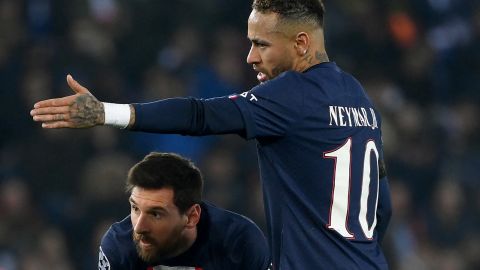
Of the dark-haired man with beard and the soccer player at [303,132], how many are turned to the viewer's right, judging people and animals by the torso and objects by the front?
0

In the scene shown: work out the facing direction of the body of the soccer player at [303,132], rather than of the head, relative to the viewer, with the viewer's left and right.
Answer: facing away from the viewer and to the left of the viewer

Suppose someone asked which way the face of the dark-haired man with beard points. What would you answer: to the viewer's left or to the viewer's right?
to the viewer's left

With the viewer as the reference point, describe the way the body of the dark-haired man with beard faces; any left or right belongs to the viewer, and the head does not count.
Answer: facing the viewer and to the left of the viewer

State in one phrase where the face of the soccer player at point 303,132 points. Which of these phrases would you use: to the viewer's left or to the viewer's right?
to the viewer's left
